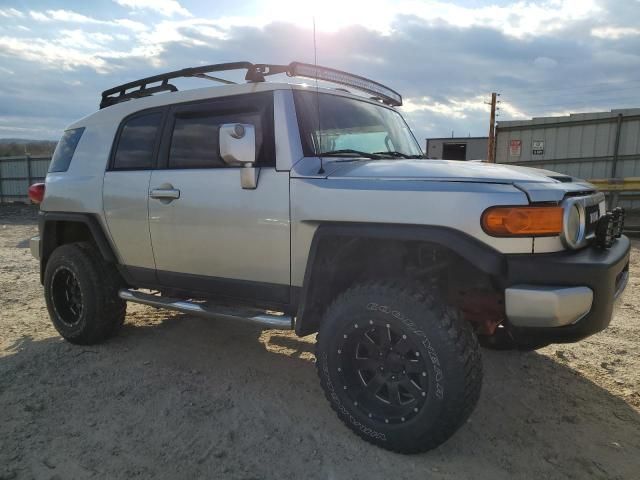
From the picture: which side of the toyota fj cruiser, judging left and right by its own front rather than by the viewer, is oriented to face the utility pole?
left

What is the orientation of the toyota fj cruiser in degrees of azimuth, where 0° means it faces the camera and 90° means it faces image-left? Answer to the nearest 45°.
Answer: approximately 315°

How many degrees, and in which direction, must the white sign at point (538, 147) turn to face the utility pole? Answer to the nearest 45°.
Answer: approximately 90° to its right

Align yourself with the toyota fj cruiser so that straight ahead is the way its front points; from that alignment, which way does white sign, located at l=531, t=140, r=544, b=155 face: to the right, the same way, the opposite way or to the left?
to the right

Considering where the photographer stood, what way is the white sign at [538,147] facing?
facing the viewer

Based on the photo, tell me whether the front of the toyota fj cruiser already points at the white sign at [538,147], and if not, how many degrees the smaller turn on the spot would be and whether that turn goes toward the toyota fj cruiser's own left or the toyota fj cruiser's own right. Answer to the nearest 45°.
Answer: approximately 90° to the toyota fj cruiser's own left

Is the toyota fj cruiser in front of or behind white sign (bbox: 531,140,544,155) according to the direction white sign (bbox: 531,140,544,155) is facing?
in front

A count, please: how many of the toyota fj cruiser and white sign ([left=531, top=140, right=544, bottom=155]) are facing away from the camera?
0

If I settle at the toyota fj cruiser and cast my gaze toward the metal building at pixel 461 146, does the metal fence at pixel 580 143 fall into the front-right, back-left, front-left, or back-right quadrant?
front-right

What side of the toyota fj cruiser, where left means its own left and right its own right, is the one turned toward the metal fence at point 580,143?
left
